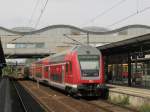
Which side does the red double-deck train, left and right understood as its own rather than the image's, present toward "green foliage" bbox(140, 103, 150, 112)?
front

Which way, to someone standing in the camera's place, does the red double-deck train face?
facing the viewer and to the right of the viewer
